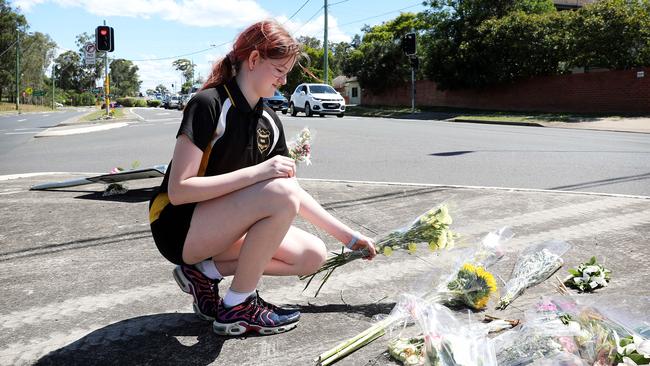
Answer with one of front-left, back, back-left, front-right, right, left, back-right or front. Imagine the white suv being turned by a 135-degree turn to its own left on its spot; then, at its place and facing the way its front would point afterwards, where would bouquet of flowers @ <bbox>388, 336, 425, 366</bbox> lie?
back

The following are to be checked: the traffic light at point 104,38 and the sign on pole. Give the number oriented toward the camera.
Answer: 2

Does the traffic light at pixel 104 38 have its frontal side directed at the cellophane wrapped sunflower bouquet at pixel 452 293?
yes

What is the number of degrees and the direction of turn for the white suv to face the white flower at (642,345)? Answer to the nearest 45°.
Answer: approximately 45° to its right

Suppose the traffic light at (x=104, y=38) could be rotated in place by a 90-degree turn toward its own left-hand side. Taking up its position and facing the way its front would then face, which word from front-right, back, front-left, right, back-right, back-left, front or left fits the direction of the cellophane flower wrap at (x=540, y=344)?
right

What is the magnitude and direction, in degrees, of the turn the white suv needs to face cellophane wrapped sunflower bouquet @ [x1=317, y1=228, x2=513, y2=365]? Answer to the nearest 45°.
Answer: approximately 45° to its right

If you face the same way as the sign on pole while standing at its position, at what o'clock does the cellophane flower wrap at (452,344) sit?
The cellophane flower wrap is roughly at 12 o'clock from the sign on pole.

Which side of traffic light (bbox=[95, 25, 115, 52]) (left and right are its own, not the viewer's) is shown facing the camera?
front

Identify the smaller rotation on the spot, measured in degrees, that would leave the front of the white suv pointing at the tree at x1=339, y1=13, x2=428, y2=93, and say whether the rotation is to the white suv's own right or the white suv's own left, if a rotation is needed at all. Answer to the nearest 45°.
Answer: approximately 135° to the white suv's own left

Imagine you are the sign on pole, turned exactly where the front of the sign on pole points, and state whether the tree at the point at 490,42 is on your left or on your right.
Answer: on your left

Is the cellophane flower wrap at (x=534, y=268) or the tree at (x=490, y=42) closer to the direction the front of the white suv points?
the cellophane flower wrap

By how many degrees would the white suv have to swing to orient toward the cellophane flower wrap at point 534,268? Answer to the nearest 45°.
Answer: approximately 45° to its right

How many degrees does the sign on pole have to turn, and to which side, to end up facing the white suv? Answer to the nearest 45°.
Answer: approximately 90° to its left

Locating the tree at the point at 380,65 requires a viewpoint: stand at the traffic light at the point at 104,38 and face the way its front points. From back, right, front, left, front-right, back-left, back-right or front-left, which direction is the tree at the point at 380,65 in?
back-left

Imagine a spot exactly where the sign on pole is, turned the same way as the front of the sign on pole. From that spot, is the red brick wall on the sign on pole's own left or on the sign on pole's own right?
on the sign on pole's own left

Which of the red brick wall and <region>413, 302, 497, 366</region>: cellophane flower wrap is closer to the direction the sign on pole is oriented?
the cellophane flower wrap

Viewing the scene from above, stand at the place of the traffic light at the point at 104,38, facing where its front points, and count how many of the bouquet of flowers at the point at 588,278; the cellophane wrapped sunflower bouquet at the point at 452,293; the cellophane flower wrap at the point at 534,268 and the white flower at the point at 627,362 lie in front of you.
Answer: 4

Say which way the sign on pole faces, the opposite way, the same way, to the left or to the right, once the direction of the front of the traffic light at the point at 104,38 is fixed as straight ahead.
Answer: the same way

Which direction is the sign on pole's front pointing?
toward the camera
